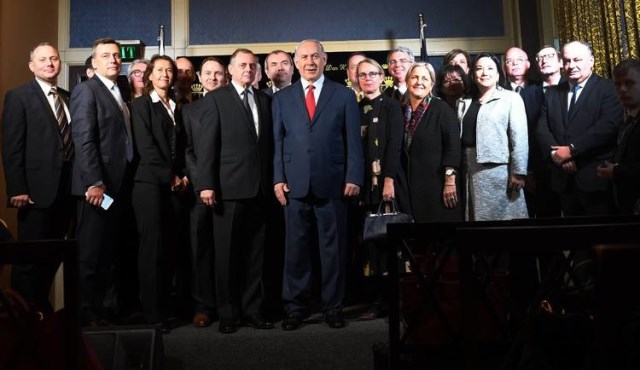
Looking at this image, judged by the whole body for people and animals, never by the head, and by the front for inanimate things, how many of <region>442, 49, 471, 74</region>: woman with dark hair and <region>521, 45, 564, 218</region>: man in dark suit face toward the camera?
2

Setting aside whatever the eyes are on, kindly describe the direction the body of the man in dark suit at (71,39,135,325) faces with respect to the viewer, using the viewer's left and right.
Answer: facing the viewer and to the right of the viewer

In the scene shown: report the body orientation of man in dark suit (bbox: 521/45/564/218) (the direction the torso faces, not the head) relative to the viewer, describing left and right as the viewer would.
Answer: facing the viewer

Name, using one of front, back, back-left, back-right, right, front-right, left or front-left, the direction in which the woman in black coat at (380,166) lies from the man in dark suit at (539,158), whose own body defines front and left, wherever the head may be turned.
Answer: front-right

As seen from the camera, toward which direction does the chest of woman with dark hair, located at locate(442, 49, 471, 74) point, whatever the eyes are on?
toward the camera

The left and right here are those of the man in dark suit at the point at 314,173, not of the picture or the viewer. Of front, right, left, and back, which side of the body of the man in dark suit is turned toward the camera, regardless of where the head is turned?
front

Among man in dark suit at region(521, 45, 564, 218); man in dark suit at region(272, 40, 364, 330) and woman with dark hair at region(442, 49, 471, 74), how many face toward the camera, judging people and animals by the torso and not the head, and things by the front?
3
